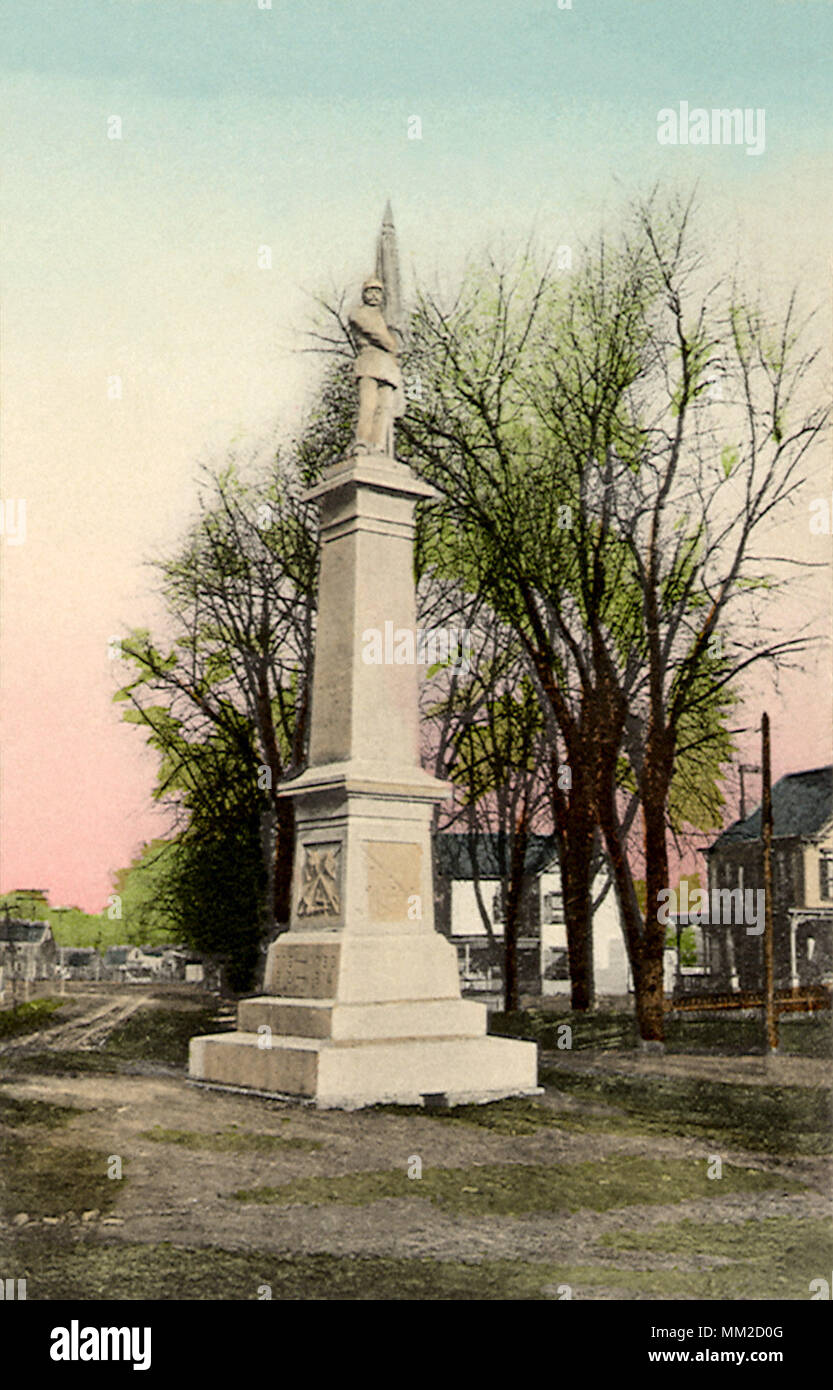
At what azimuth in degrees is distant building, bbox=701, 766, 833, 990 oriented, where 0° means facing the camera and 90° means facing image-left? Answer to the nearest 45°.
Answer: approximately 45°
